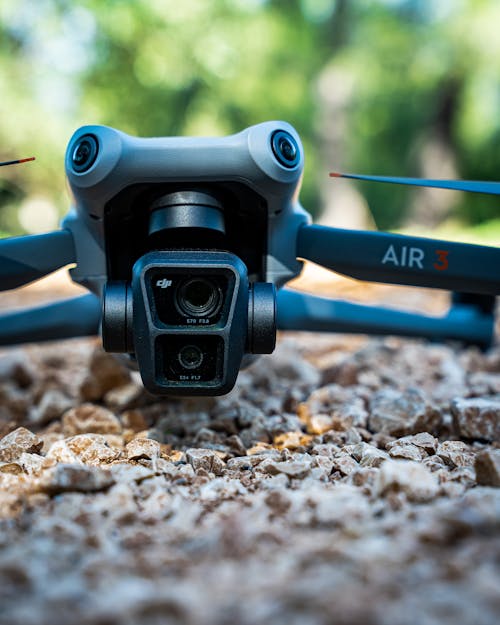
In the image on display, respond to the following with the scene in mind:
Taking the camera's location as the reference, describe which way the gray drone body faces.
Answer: facing the viewer
